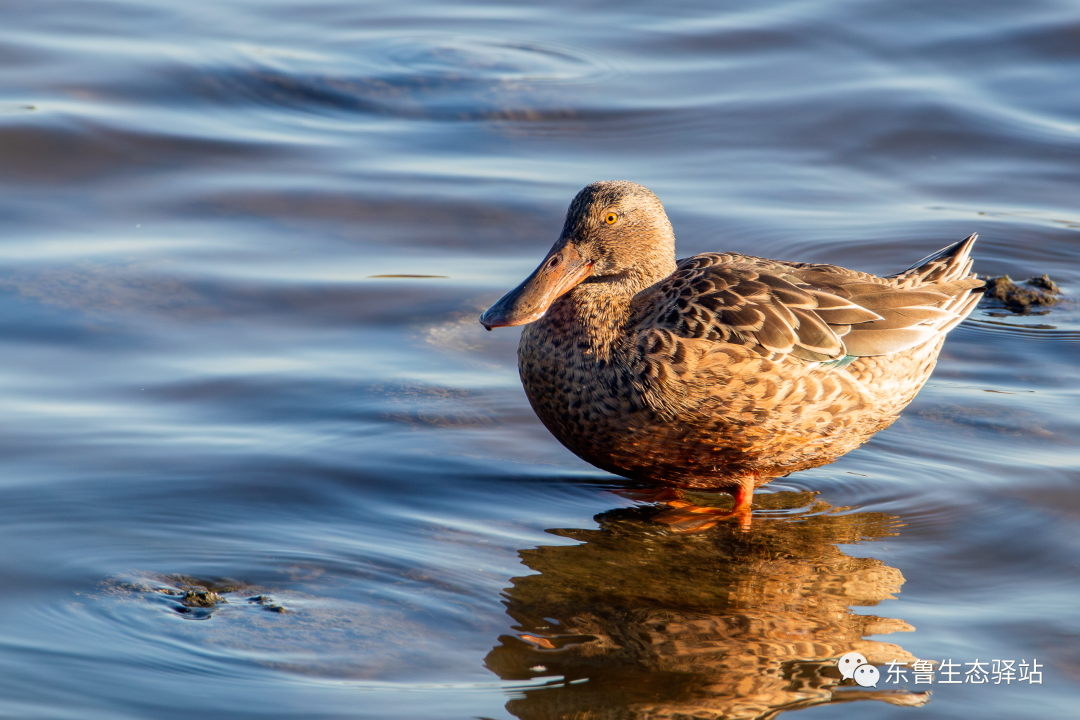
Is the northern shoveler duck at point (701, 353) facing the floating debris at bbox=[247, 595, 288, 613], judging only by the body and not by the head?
yes

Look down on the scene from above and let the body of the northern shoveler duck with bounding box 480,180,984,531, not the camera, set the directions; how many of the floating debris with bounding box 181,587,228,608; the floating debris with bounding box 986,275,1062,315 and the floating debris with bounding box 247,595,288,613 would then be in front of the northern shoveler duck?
2

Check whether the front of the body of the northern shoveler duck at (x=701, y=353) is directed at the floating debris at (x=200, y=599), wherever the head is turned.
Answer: yes

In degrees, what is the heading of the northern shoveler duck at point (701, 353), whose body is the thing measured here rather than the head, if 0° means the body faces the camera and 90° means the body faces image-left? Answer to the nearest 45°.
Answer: approximately 45°

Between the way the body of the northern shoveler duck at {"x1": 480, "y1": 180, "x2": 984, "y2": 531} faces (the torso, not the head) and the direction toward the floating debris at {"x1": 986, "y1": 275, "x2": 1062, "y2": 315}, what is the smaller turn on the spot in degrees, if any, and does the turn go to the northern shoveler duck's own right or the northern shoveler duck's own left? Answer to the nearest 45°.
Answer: approximately 180°
